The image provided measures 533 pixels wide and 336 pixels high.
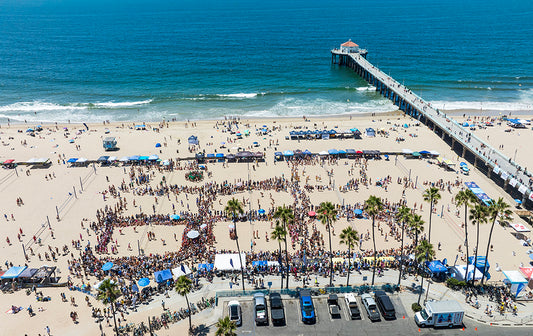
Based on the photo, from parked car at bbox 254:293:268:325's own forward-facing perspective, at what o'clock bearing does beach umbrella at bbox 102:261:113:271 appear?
The beach umbrella is roughly at 10 o'clock from the parked car.

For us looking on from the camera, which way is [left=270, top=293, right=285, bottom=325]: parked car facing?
facing away from the viewer

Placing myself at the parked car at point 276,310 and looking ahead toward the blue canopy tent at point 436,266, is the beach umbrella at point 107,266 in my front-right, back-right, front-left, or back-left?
back-left

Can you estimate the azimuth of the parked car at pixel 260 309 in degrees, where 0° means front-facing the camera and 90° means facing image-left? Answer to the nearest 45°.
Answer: approximately 180°

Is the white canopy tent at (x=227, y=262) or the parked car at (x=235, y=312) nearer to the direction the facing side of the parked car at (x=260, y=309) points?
the white canopy tent

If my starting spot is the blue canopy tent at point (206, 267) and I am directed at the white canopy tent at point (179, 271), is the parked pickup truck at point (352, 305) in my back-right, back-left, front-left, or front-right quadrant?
back-left

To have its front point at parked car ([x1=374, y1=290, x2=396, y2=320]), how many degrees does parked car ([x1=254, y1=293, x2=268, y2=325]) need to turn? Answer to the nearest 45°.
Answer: approximately 90° to its right

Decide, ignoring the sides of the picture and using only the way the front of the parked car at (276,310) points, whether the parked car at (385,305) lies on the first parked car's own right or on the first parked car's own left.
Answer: on the first parked car's own right

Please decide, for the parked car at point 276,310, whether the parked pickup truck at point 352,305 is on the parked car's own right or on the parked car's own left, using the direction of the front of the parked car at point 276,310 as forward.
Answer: on the parked car's own right

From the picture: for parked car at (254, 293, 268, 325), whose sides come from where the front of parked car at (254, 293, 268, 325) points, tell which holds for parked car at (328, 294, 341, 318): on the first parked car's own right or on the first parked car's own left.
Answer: on the first parked car's own right

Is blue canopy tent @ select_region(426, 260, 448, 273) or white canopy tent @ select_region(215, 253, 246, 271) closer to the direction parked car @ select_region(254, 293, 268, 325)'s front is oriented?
the white canopy tent

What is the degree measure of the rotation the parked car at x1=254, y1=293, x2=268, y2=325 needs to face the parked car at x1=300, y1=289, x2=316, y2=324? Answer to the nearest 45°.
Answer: approximately 90° to its right

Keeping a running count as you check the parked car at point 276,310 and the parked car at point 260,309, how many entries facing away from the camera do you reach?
2
